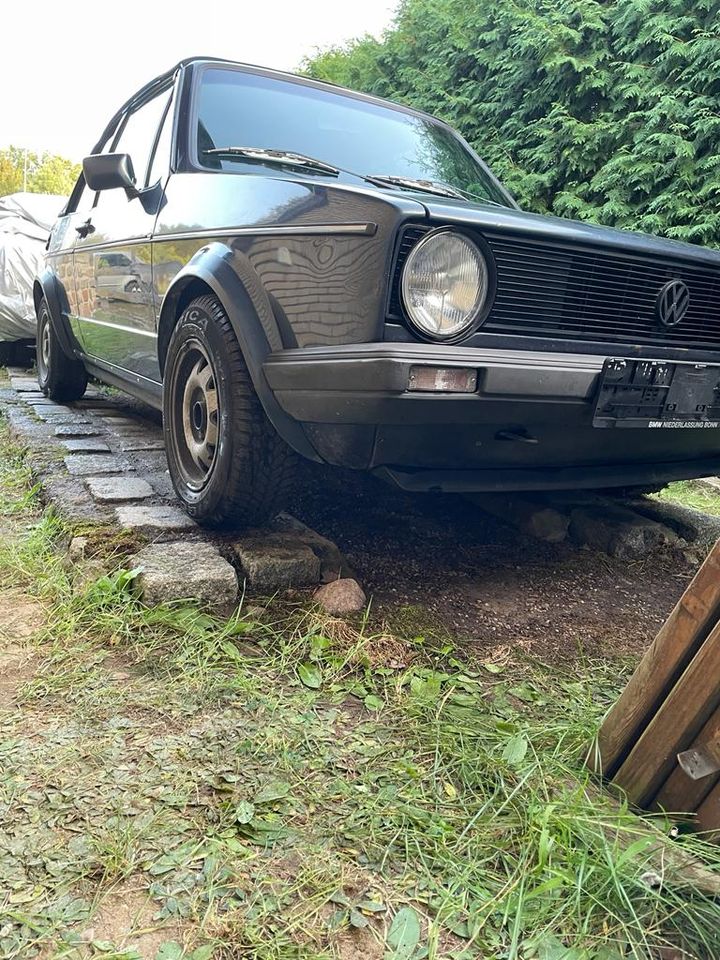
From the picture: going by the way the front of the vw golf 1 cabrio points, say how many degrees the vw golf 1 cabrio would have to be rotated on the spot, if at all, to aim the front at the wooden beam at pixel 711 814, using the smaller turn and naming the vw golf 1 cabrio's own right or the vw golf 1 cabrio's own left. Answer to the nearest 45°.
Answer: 0° — it already faces it

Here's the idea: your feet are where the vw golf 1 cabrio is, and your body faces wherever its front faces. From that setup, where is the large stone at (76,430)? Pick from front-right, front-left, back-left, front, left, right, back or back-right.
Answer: right

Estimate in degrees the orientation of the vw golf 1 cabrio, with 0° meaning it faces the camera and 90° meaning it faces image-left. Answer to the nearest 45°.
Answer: approximately 315°

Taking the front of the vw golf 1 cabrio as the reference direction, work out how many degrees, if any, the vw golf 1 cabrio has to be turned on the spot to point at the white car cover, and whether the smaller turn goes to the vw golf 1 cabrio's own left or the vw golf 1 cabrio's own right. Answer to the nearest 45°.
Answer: approximately 180°
